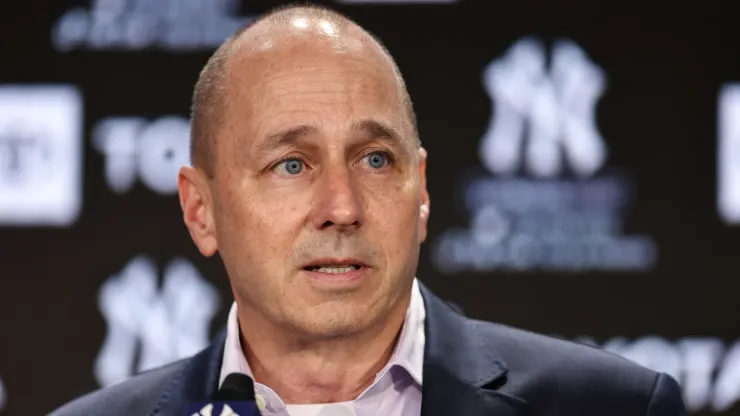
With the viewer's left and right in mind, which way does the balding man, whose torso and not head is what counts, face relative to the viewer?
facing the viewer
